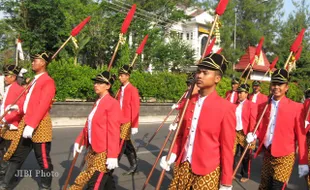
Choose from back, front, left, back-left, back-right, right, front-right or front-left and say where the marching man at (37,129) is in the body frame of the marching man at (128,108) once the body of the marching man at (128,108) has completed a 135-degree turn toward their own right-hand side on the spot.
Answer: back-left

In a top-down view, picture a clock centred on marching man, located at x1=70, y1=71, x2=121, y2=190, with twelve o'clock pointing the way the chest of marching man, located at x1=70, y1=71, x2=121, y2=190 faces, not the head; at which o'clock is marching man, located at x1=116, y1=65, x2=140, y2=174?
marching man, located at x1=116, y1=65, x2=140, y2=174 is roughly at 5 o'clock from marching man, located at x1=70, y1=71, x2=121, y2=190.

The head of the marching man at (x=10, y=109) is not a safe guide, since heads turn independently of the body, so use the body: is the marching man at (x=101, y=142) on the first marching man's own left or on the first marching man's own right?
on the first marching man's own left

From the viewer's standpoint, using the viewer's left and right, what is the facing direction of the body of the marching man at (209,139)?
facing the viewer and to the left of the viewer

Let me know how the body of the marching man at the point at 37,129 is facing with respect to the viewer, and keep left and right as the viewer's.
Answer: facing to the left of the viewer

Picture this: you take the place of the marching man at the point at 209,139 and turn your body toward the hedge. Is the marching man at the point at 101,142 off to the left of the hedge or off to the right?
left

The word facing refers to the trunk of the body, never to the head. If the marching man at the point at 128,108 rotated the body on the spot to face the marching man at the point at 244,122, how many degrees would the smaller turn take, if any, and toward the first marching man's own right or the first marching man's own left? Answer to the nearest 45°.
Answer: approximately 135° to the first marching man's own left

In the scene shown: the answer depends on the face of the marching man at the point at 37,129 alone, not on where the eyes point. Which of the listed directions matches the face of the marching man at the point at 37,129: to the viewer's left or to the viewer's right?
to the viewer's left

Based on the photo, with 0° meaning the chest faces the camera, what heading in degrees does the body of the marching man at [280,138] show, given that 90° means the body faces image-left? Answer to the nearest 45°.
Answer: approximately 45°

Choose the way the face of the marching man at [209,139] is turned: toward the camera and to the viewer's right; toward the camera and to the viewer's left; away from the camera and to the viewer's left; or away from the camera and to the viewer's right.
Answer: toward the camera and to the viewer's left

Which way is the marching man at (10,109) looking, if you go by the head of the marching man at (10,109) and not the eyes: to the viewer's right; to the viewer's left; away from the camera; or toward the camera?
to the viewer's left
